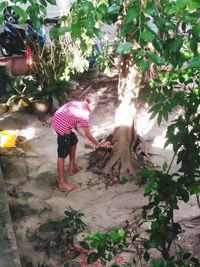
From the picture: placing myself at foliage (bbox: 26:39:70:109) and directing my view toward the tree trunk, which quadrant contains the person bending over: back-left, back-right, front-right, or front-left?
front-right

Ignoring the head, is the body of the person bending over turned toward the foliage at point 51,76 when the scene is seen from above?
no

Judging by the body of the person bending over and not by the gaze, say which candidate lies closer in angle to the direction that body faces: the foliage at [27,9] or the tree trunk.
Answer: the tree trunk

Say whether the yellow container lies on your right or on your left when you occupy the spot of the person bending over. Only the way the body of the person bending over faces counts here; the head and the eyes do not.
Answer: on your left

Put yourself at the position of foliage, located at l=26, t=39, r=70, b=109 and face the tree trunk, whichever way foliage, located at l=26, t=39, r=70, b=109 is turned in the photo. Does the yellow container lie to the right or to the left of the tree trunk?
right

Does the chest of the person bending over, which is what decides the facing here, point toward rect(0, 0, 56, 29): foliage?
no

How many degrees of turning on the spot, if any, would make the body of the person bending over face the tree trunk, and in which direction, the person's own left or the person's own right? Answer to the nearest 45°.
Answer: approximately 45° to the person's own left

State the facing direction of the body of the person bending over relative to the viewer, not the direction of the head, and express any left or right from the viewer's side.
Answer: facing to the right of the viewer

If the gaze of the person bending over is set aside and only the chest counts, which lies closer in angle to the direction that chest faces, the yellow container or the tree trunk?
the tree trunk
